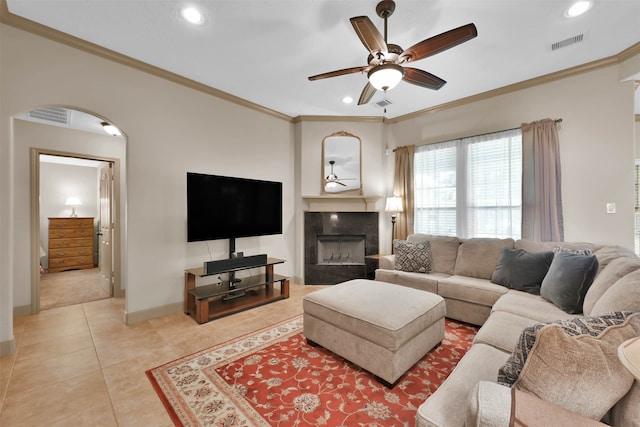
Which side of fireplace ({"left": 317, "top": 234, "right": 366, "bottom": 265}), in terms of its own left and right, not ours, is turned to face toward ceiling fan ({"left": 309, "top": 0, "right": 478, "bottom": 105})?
front

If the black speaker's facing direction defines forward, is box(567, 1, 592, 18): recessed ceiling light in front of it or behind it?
in front

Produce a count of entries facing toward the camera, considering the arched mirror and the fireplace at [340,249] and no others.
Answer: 2

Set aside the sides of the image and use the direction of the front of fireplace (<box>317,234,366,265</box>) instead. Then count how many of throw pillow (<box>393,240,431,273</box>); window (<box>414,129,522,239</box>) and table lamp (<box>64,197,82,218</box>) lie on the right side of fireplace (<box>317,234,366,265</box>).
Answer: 1

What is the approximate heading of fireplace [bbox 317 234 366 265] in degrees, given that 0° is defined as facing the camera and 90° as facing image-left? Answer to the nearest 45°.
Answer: approximately 0°

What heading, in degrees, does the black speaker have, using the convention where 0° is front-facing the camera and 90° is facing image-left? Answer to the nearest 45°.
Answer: approximately 315°

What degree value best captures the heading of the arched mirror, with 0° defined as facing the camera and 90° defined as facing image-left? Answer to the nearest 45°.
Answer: approximately 0°

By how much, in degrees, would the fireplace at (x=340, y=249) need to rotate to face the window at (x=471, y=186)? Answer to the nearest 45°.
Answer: approximately 90° to its left

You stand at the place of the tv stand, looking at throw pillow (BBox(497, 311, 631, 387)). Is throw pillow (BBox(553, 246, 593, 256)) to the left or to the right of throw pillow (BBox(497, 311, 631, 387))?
left

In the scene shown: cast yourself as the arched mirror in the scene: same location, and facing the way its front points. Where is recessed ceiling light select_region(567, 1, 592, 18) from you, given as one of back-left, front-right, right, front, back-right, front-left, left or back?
front-left

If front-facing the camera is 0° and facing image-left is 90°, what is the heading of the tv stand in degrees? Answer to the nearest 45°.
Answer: approximately 315°

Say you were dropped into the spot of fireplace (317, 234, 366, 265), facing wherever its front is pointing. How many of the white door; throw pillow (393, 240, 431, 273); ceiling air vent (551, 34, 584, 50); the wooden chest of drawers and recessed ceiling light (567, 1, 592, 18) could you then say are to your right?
2
